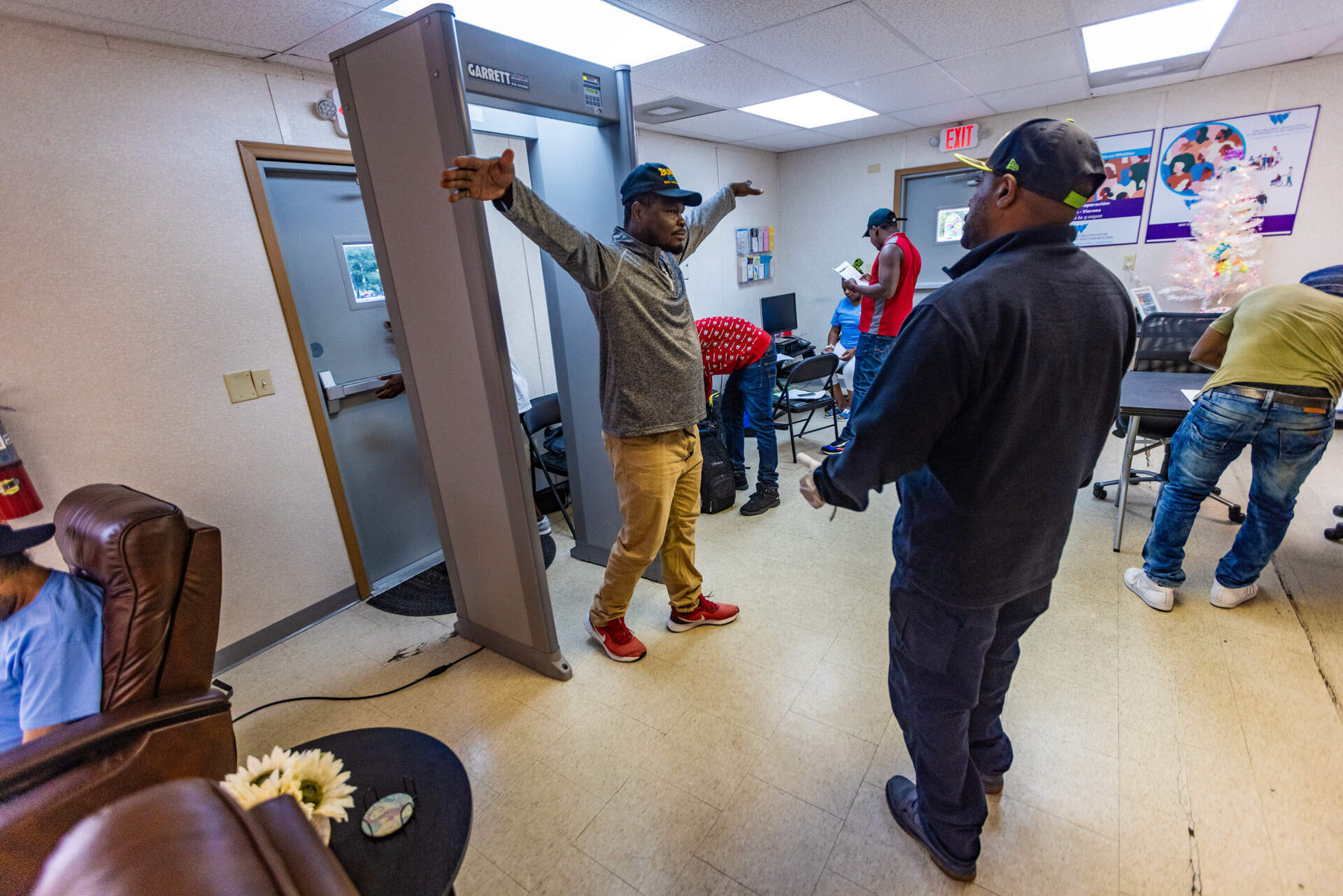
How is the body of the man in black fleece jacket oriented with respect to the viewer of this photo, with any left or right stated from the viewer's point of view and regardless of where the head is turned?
facing away from the viewer and to the left of the viewer

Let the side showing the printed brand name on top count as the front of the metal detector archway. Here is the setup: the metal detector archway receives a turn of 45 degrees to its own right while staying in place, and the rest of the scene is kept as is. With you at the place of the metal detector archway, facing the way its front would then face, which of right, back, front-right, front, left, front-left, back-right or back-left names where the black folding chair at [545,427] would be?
back

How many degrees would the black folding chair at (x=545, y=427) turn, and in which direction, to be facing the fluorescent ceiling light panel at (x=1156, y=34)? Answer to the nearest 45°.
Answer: approximately 45° to its left

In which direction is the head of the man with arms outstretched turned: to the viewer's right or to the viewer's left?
to the viewer's right

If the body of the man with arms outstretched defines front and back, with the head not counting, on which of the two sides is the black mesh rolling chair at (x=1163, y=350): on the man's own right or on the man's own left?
on the man's own left

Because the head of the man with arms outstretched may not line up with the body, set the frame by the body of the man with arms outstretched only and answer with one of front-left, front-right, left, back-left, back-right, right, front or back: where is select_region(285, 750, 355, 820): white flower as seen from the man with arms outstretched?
right

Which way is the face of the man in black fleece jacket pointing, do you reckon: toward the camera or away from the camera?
away from the camera

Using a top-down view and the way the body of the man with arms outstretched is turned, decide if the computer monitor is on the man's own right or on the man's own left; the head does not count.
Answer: on the man's own left

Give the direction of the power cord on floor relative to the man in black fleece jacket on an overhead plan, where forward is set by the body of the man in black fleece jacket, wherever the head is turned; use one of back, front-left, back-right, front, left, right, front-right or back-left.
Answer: front-left

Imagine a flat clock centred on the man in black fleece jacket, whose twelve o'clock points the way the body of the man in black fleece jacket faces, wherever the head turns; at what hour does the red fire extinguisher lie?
The red fire extinguisher is roughly at 10 o'clock from the man in black fleece jacket.

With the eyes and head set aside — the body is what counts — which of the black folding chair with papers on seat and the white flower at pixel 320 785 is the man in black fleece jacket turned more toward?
the black folding chair with papers on seat

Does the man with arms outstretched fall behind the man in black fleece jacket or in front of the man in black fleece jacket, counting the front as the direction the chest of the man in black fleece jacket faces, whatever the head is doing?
in front

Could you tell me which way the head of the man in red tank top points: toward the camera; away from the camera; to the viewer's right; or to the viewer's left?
to the viewer's left

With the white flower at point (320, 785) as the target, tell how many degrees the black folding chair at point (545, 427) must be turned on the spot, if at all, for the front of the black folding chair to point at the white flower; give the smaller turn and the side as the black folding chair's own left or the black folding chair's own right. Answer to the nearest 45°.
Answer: approximately 45° to the black folding chair's own right
